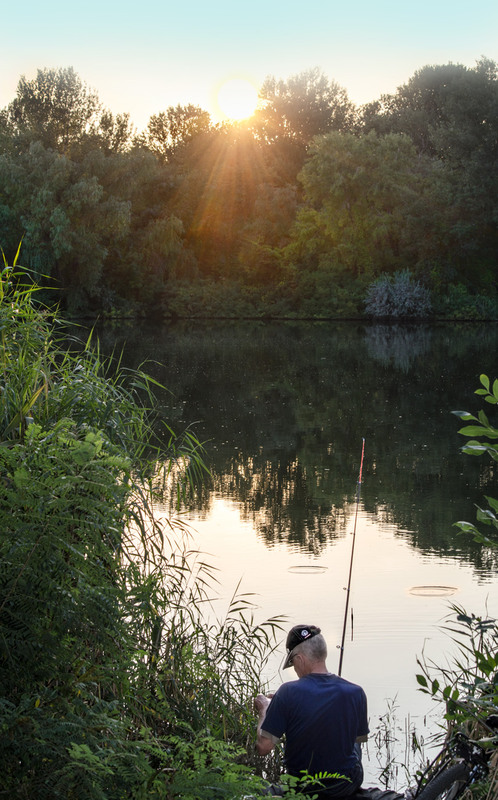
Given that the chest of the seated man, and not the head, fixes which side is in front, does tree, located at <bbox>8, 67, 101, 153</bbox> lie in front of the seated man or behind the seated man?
in front

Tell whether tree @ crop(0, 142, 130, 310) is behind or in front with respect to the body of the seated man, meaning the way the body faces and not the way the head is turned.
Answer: in front

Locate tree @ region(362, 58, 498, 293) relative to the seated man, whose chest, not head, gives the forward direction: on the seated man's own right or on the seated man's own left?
on the seated man's own right

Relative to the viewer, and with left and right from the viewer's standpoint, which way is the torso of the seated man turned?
facing away from the viewer and to the left of the viewer

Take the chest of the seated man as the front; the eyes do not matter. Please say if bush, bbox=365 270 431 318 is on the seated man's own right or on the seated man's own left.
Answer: on the seated man's own right

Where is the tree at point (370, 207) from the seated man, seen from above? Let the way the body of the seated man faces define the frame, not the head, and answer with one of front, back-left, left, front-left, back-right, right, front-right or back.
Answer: front-right

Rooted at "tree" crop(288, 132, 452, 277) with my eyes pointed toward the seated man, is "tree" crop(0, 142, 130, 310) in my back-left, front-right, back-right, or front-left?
front-right

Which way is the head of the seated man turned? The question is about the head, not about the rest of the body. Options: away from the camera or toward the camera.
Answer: away from the camera
